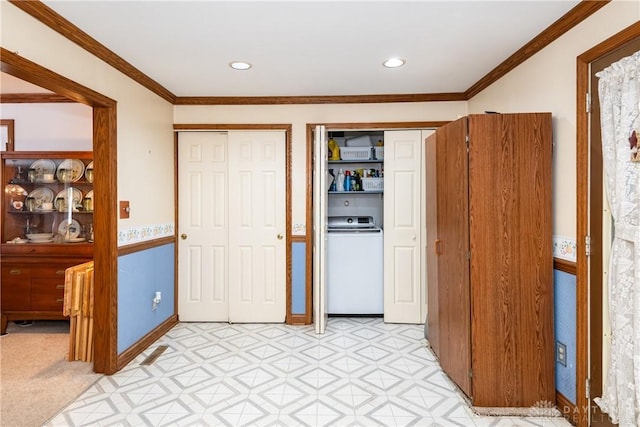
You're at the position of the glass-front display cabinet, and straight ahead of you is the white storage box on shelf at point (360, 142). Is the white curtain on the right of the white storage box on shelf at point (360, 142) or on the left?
right

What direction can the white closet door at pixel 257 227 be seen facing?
toward the camera

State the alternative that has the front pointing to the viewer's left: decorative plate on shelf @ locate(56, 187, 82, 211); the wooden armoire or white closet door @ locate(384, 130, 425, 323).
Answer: the wooden armoire

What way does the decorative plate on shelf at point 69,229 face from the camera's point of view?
toward the camera

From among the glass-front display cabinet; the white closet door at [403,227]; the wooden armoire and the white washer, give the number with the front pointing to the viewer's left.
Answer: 1

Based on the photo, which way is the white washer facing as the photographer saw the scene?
facing the viewer

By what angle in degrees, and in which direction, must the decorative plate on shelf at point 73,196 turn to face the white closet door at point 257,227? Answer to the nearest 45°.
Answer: approximately 45° to its left

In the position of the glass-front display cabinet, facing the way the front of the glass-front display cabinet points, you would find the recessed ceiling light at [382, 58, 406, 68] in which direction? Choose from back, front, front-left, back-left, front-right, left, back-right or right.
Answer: front-left

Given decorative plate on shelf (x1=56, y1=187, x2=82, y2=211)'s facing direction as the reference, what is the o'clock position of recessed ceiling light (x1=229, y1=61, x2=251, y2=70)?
The recessed ceiling light is roughly at 11 o'clock from the decorative plate on shelf.

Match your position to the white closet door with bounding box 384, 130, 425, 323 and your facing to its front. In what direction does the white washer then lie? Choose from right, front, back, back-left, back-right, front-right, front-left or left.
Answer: right

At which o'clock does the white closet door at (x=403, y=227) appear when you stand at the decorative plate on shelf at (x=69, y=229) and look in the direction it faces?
The white closet door is roughly at 10 o'clock from the decorative plate on shelf.

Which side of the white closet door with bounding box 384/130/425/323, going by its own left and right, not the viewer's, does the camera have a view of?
front
